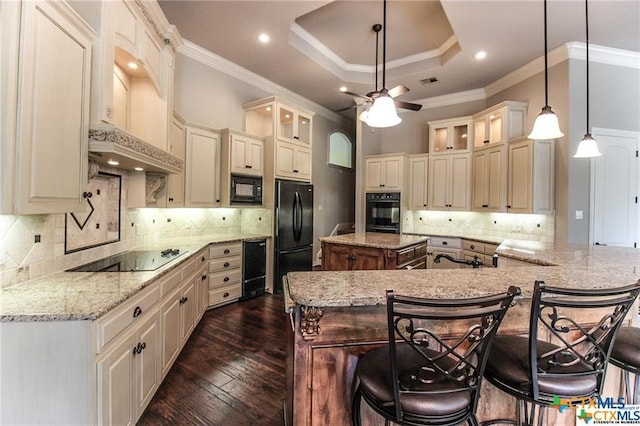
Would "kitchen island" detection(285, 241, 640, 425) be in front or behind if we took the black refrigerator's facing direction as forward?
in front

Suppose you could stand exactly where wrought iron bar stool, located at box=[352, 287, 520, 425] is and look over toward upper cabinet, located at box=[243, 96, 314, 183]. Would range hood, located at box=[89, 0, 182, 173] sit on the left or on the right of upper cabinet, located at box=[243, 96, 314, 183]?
left

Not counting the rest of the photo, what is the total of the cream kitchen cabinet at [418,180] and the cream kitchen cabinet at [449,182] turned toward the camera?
2

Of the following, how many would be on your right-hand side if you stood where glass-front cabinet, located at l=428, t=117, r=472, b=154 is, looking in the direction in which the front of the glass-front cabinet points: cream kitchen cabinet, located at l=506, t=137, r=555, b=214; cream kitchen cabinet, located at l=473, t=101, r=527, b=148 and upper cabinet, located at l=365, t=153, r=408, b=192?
1

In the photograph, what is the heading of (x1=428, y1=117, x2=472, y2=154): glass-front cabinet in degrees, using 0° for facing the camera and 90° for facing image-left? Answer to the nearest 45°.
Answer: approximately 0°

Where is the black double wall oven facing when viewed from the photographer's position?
facing the viewer

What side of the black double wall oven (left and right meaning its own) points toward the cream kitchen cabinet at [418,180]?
left

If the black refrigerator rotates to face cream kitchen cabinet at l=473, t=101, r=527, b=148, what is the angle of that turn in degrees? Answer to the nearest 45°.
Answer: approximately 45° to its left

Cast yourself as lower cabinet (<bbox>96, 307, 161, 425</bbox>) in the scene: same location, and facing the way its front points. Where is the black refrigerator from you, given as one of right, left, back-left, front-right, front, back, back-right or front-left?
left

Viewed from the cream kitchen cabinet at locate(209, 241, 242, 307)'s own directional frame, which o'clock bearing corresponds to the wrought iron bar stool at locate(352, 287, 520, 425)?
The wrought iron bar stool is roughly at 1 o'clock from the cream kitchen cabinet.

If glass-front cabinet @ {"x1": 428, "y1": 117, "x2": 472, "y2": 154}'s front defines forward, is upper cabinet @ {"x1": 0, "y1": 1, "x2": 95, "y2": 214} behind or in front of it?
in front

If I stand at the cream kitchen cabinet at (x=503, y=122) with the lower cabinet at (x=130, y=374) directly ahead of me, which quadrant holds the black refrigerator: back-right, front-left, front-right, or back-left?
front-right

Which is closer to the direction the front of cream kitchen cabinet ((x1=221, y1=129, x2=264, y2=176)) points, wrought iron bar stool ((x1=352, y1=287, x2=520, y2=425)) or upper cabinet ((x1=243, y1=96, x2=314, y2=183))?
the wrought iron bar stool

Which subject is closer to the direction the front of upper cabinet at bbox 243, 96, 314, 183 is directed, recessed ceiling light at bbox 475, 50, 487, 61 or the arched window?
the recessed ceiling light
